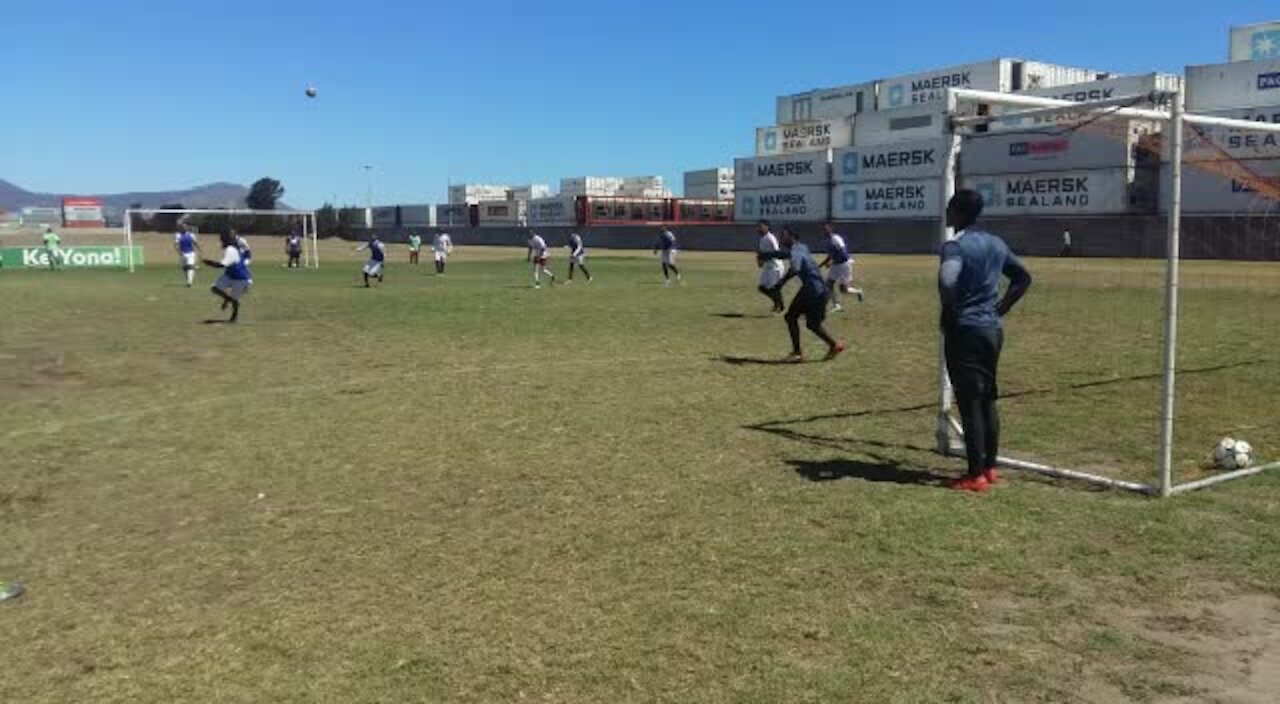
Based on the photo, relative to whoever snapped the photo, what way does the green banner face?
facing the viewer

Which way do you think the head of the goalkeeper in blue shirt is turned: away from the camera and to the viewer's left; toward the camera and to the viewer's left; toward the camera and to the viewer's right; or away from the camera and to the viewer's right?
away from the camera and to the viewer's left

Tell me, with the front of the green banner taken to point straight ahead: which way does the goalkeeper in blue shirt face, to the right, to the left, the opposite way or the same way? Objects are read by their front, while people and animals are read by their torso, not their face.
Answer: the opposite way

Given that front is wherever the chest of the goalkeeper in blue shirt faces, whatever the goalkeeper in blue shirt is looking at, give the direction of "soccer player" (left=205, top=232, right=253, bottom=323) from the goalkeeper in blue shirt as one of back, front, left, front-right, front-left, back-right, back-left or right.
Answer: front

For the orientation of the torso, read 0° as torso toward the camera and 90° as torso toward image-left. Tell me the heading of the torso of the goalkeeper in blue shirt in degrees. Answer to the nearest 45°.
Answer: approximately 135°

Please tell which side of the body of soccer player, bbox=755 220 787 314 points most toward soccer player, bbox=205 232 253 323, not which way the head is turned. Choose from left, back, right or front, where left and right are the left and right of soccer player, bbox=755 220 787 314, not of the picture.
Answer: front

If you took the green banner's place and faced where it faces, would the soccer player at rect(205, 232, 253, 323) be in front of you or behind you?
in front
